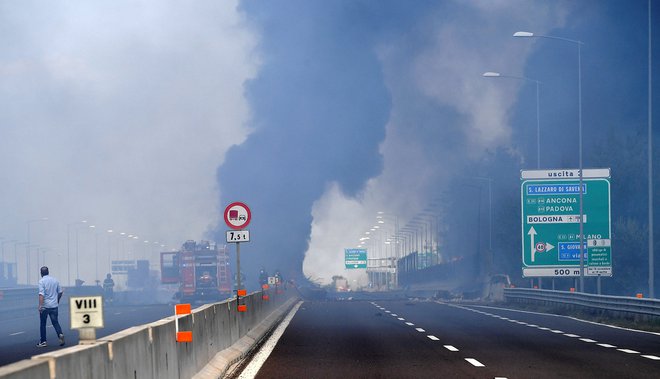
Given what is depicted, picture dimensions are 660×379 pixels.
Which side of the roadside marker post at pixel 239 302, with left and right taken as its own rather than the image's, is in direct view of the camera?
front

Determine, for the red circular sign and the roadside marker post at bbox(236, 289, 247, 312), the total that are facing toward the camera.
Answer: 2

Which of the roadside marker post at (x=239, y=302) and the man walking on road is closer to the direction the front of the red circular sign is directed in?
the roadside marker post

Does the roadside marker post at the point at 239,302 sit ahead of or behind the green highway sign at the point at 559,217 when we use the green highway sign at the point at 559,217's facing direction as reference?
ahead

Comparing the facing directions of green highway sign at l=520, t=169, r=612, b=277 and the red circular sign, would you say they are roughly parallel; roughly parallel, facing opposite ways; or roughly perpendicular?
roughly parallel

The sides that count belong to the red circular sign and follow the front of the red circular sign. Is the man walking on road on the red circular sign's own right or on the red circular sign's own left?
on the red circular sign's own right

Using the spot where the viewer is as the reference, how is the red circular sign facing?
facing the viewer

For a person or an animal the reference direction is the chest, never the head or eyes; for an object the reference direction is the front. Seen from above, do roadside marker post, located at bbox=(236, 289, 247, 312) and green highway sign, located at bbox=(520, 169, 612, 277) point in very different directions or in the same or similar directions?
same or similar directions
